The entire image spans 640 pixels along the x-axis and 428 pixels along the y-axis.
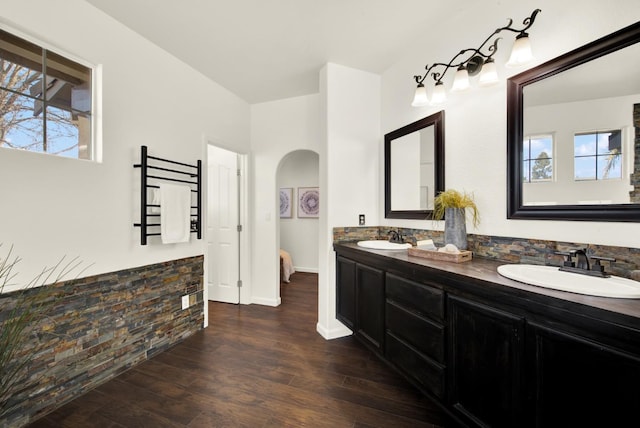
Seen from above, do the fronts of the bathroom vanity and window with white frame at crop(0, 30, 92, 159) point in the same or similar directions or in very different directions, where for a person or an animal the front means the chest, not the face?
very different directions

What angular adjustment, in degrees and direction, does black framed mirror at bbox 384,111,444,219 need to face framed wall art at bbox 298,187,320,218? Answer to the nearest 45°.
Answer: approximately 90° to its right

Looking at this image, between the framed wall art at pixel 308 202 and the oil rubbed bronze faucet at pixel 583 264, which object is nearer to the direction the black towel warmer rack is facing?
the oil rubbed bronze faucet

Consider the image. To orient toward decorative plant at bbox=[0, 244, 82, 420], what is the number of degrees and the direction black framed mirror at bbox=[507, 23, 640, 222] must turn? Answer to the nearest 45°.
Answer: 0° — it already faces it

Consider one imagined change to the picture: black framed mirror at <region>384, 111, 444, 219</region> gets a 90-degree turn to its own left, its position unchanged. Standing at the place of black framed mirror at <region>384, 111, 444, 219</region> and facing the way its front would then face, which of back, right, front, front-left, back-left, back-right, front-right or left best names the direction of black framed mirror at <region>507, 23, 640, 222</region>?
front

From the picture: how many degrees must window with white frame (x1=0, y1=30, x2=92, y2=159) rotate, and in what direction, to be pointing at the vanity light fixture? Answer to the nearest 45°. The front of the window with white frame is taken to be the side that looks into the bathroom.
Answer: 0° — it already faces it
